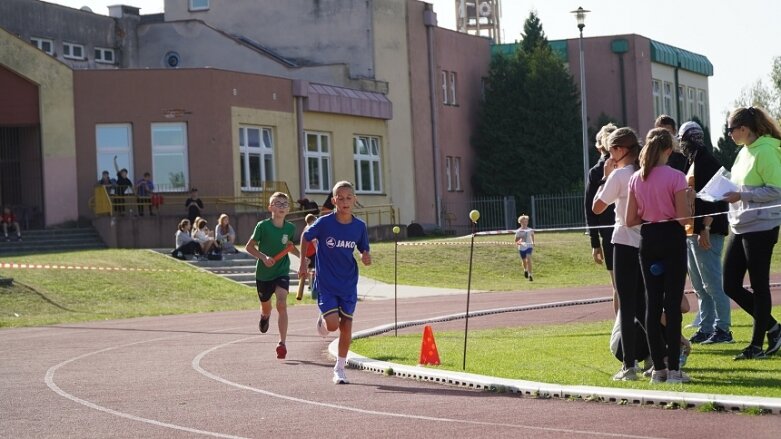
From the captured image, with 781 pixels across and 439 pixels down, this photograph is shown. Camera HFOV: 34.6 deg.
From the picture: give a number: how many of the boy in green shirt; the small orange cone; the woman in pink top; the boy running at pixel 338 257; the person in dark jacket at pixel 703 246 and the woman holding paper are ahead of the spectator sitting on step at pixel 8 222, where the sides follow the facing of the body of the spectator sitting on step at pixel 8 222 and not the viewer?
6

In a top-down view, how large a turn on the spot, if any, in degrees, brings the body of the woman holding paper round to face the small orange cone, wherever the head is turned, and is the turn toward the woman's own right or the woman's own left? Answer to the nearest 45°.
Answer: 0° — they already face it

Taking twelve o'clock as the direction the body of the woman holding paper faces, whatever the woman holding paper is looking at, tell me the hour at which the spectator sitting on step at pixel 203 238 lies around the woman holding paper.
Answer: The spectator sitting on step is roughly at 2 o'clock from the woman holding paper.

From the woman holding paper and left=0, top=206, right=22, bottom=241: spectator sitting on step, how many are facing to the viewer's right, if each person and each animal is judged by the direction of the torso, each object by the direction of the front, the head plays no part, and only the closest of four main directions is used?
0

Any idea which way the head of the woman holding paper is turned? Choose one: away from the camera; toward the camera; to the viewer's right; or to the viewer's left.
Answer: to the viewer's left

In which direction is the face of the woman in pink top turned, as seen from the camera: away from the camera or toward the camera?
away from the camera

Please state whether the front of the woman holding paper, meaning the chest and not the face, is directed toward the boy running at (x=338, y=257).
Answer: yes

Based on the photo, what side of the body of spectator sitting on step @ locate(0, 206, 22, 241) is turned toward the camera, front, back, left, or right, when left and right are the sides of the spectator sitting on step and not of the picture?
front

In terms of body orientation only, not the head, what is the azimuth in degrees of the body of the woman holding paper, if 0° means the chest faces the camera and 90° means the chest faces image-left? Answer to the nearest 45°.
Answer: approximately 90°
